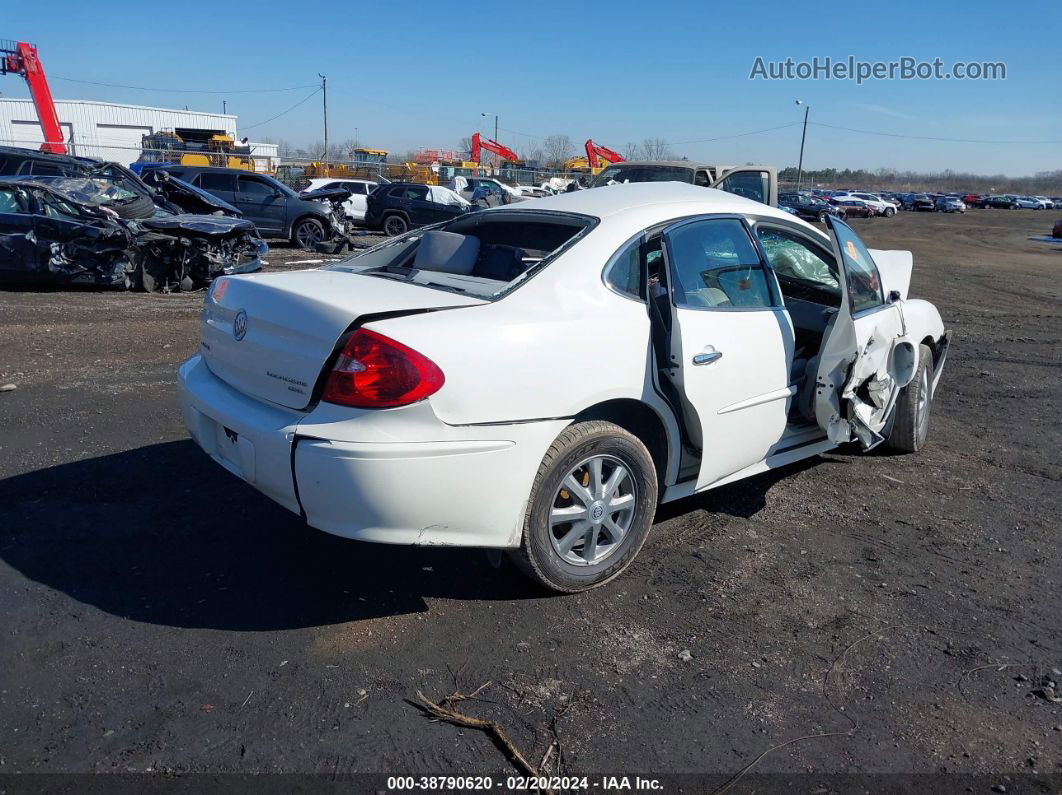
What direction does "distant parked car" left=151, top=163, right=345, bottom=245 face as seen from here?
to the viewer's right

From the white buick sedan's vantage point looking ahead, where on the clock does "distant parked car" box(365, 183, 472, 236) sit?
The distant parked car is roughly at 10 o'clock from the white buick sedan.

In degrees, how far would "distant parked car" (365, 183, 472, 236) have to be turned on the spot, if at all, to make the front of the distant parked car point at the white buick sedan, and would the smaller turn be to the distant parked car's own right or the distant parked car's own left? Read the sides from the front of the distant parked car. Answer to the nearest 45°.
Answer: approximately 90° to the distant parked car's own right

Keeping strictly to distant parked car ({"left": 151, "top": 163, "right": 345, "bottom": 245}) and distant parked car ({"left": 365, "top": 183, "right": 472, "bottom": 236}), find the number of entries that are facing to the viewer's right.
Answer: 2

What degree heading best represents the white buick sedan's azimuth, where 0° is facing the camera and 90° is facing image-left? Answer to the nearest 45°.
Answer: approximately 225°

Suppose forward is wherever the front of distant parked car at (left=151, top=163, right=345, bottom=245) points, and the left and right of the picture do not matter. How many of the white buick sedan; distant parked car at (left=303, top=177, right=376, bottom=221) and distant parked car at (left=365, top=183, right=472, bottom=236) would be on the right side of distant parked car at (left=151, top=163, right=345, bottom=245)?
1

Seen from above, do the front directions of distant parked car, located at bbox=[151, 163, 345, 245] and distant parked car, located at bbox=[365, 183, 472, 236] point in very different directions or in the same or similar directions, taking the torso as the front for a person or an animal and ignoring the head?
same or similar directions

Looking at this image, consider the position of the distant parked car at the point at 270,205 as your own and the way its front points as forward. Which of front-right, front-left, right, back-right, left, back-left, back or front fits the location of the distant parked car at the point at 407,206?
front-left

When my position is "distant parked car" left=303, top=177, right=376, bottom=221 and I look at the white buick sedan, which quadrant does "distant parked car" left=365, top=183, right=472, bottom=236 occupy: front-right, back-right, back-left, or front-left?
front-left

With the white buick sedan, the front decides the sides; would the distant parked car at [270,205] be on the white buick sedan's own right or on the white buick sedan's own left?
on the white buick sedan's own left

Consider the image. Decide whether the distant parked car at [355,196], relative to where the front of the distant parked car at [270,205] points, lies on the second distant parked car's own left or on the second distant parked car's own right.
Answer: on the second distant parked car's own left

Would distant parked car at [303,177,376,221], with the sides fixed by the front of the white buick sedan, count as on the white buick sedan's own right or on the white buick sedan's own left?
on the white buick sedan's own left

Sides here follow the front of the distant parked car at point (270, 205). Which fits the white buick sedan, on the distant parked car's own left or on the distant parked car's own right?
on the distant parked car's own right
